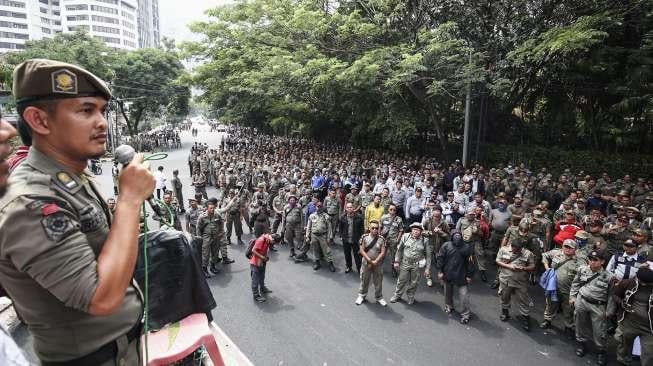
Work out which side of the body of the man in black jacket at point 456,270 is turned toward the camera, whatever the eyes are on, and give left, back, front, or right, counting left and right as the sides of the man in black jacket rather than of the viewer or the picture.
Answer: front

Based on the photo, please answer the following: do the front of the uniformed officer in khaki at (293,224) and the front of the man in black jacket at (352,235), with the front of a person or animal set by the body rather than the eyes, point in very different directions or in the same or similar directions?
same or similar directions

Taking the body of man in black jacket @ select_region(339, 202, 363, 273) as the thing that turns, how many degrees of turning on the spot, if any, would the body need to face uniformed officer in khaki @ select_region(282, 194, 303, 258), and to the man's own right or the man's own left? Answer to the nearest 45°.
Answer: approximately 135° to the man's own right

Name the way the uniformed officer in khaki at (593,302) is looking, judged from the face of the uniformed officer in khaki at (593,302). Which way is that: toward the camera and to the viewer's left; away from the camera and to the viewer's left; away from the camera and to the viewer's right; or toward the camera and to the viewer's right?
toward the camera and to the viewer's left

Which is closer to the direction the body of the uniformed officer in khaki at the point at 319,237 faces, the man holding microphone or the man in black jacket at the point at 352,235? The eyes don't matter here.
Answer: the man holding microphone

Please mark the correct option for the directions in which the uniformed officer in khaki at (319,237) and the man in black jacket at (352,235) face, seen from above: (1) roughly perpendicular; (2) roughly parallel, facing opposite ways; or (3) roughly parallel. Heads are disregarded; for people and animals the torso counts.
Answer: roughly parallel

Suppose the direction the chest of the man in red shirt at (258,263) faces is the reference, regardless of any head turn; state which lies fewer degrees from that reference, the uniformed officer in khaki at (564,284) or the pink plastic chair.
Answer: the uniformed officer in khaki

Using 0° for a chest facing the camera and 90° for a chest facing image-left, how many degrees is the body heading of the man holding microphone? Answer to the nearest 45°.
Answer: approximately 270°

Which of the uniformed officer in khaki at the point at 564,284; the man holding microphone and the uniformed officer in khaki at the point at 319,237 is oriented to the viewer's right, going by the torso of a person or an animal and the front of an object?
the man holding microphone

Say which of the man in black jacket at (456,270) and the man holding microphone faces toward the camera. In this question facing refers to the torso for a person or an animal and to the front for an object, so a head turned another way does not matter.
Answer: the man in black jacket

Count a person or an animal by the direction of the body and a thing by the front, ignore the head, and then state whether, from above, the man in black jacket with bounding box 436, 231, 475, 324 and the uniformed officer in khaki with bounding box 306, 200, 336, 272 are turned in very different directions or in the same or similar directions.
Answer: same or similar directions

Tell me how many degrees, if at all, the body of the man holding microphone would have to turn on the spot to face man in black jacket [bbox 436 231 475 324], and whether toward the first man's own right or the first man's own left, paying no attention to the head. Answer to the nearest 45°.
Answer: approximately 45° to the first man's own left

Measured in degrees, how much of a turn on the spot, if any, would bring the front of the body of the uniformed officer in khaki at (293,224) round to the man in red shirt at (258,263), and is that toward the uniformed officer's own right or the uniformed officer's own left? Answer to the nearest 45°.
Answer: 0° — they already face them

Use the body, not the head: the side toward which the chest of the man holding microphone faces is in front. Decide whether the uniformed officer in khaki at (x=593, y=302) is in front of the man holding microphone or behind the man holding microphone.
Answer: in front

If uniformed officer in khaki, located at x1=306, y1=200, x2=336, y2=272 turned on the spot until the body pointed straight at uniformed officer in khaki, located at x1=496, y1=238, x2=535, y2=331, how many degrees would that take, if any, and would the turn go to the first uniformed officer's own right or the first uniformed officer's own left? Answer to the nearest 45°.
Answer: approximately 45° to the first uniformed officer's own left

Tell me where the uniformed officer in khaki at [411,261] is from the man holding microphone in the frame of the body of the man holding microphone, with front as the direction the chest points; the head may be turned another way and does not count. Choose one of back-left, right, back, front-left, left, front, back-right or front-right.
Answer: front-left

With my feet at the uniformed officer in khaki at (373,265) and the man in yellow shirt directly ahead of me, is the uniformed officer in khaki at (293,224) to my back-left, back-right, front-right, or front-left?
front-left

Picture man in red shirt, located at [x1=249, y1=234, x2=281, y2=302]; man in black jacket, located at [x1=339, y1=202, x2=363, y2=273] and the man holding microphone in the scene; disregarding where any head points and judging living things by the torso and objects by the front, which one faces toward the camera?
the man in black jacket

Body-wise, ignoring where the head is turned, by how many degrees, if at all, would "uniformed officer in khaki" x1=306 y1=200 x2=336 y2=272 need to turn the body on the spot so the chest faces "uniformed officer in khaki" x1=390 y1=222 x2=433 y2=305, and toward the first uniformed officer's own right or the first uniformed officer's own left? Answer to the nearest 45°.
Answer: approximately 45° to the first uniformed officer's own left

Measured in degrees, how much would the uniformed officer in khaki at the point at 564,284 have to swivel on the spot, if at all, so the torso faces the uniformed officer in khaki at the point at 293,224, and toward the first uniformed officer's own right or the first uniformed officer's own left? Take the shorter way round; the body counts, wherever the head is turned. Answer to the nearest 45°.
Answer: approximately 45° to the first uniformed officer's own right
